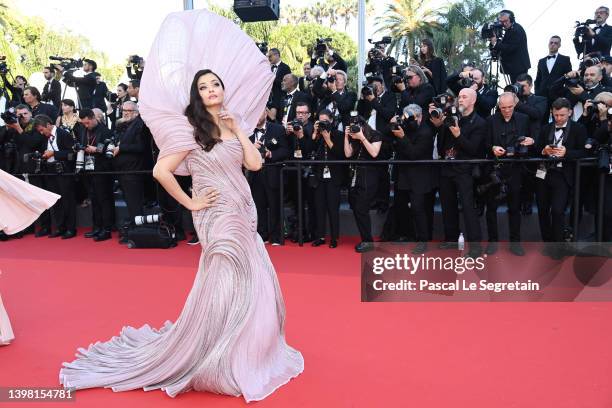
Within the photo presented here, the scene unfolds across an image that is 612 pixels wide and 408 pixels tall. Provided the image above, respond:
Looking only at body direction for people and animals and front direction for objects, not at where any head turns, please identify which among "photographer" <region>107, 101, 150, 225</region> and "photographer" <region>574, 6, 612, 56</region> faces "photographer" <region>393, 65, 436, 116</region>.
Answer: "photographer" <region>574, 6, 612, 56</region>

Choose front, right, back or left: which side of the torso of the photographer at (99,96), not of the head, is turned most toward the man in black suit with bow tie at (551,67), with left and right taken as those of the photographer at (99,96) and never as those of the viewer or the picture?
left

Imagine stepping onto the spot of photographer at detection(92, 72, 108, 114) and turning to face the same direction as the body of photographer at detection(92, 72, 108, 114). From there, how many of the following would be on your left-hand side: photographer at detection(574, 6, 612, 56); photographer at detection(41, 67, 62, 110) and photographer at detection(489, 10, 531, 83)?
2

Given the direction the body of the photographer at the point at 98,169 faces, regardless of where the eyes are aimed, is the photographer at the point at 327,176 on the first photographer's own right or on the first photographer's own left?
on the first photographer's own left

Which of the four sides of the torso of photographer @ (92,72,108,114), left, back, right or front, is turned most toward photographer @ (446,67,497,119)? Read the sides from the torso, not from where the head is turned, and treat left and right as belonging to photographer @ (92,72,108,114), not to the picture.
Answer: left

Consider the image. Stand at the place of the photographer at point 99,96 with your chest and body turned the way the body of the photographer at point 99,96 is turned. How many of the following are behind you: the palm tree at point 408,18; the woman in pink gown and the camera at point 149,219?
1

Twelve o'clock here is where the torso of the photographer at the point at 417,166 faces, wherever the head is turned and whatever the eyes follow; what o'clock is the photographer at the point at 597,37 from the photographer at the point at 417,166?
the photographer at the point at 597,37 is roughly at 6 o'clock from the photographer at the point at 417,166.

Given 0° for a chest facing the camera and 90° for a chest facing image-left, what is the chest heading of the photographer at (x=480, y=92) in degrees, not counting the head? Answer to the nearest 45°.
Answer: approximately 45°
